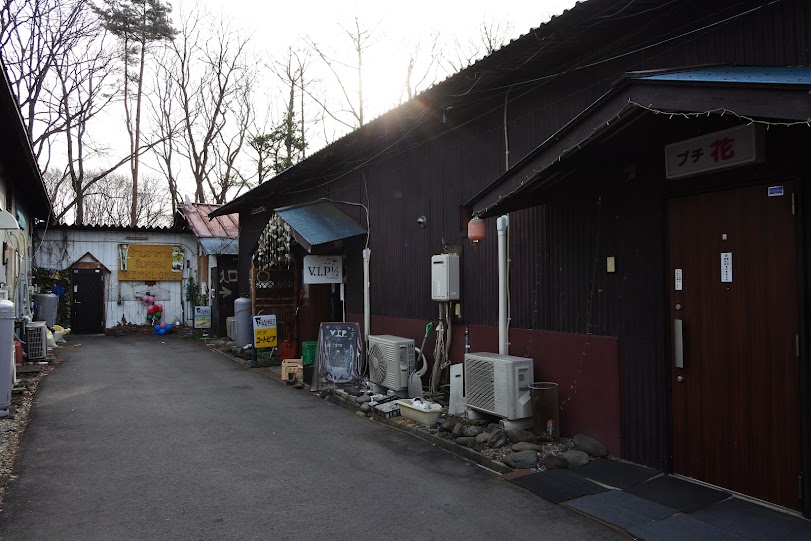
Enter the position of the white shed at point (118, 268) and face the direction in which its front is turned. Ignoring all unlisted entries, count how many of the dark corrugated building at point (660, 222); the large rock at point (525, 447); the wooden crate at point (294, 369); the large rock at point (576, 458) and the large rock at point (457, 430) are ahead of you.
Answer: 5

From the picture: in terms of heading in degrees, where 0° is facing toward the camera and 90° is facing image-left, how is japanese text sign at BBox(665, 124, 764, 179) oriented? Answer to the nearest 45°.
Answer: approximately 45°

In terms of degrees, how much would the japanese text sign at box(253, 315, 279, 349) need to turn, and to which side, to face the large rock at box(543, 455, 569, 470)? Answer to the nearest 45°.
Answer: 0° — it already faces it

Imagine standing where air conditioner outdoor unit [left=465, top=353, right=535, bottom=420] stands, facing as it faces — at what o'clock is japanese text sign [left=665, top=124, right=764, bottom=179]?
The japanese text sign is roughly at 9 o'clock from the air conditioner outdoor unit.

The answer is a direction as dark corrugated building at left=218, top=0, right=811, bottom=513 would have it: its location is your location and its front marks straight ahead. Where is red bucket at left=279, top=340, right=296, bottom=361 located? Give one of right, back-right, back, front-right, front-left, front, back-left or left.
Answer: right

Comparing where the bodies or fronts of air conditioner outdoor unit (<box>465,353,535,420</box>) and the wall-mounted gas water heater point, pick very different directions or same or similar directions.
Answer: same or similar directions

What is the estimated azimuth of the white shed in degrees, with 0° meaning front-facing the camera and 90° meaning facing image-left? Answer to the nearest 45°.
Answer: approximately 0°

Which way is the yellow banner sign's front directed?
toward the camera

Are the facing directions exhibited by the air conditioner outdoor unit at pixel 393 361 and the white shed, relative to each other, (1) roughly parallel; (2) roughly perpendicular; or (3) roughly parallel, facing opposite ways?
roughly perpendicular

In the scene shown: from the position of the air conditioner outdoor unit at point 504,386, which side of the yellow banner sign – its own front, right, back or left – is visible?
front

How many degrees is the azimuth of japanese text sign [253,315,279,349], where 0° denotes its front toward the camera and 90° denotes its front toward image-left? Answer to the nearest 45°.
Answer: approximately 0°

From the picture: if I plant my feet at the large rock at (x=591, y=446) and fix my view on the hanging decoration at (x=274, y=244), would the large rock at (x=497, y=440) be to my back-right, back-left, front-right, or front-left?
front-left

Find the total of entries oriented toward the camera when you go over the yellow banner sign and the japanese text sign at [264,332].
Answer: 2

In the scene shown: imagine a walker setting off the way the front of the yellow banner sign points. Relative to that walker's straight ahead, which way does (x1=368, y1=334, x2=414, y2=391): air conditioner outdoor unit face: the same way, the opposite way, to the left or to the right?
to the right

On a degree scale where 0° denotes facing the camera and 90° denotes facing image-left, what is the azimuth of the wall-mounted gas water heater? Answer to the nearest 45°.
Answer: approximately 45°

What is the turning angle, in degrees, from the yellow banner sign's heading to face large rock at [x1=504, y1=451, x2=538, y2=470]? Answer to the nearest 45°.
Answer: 0° — it already faces it

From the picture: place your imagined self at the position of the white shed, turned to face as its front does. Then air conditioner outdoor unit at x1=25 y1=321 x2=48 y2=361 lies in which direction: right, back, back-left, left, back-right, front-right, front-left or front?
front
